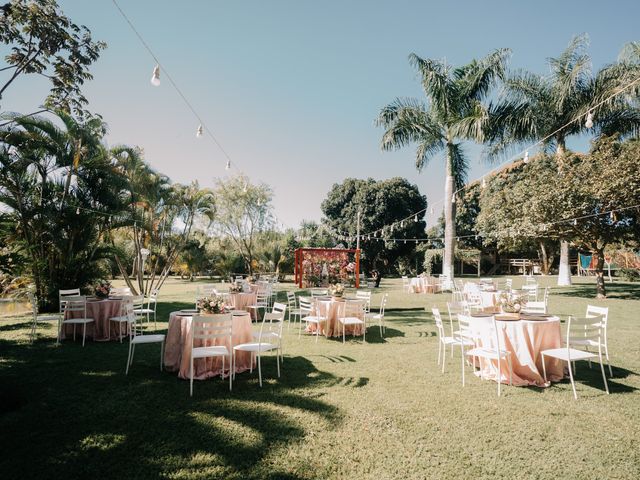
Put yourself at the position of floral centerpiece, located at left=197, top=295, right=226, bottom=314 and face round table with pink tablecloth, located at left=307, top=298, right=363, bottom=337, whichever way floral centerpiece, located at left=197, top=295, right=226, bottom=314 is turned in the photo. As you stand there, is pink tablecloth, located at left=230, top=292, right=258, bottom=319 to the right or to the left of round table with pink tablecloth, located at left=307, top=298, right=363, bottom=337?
left

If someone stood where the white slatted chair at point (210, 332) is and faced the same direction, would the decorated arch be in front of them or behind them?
in front

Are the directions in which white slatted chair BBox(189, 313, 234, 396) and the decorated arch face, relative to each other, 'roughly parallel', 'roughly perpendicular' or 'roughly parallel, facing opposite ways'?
roughly parallel, facing opposite ways

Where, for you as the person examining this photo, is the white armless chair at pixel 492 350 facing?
facing away from the viewer and to the right of the viewer

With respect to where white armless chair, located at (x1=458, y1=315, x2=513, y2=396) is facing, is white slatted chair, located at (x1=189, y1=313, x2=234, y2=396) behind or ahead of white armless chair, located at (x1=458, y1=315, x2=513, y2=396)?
behind

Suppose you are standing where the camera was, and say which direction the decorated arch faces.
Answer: facing the viewer

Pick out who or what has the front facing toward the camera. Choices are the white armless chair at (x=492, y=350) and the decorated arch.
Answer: the decorated arch

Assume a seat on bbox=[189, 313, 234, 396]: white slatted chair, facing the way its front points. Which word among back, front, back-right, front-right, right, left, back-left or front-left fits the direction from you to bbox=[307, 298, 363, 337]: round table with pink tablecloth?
front-right

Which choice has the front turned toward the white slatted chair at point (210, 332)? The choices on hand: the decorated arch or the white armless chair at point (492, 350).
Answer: the decorated arch

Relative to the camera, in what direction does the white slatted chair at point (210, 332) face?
facing away from the viewer

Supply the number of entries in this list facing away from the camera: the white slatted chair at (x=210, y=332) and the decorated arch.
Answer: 1

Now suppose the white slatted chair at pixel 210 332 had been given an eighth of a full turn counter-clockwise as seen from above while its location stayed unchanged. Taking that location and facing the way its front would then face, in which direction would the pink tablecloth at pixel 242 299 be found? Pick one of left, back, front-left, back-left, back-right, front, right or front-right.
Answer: front-right
